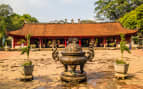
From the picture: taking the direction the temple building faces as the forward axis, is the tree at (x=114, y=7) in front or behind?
behind

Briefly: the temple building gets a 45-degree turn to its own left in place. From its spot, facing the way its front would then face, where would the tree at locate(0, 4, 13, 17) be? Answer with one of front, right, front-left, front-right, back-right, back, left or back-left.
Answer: back

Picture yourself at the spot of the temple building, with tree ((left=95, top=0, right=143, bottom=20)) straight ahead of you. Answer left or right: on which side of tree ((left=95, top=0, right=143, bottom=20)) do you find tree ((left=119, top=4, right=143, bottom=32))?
right

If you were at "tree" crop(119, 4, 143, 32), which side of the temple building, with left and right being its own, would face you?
left

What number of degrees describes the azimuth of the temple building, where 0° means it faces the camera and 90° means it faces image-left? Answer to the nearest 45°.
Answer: approximately 0°
